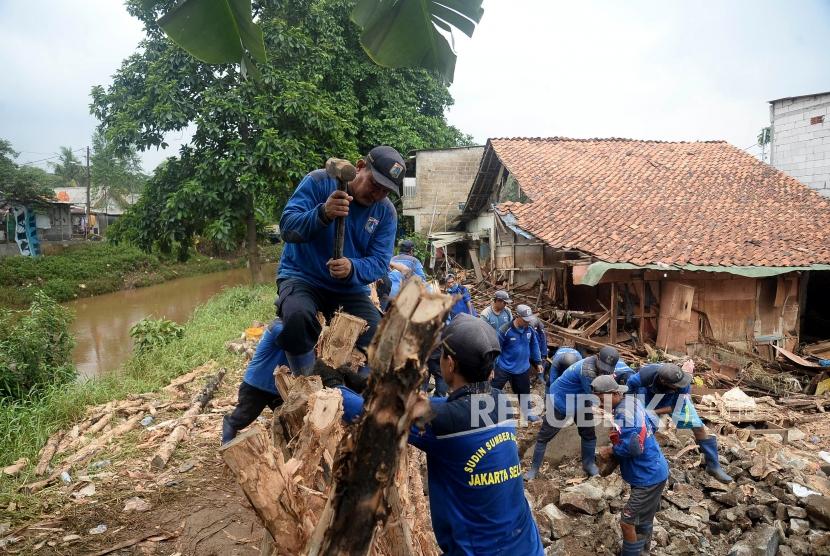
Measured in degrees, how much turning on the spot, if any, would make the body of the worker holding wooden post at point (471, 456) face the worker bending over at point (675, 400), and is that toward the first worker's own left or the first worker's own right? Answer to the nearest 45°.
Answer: approximately 90° to the first worker's own right

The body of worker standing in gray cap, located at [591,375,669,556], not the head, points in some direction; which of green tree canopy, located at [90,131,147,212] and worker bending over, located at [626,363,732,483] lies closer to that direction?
the green tree canopy

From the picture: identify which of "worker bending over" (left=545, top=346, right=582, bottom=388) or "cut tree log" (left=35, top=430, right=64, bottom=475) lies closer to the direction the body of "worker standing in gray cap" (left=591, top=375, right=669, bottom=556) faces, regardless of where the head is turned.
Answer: the cut tree log

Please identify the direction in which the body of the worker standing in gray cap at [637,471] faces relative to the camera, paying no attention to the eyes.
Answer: to the viewer's left

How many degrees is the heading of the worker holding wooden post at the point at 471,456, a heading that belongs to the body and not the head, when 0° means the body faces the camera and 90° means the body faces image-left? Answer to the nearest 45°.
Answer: approximately 135°

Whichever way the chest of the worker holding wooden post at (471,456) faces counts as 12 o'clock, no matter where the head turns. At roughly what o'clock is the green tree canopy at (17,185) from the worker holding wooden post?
The green tree canopy is roughly at 12 o'clock from the worker holding wooden post.
